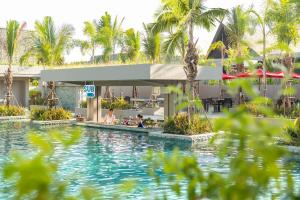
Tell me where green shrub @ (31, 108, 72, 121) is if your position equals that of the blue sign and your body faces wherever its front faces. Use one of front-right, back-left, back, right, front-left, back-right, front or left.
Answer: back-right

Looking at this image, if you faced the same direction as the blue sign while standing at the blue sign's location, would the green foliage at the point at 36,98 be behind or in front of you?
behind

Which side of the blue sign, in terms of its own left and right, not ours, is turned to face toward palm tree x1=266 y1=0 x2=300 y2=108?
left

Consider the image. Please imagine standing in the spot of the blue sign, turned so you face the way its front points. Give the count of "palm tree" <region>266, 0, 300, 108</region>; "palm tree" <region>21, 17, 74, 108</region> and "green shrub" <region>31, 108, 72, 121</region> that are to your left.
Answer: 1

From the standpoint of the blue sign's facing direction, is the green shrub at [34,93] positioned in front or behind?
behind

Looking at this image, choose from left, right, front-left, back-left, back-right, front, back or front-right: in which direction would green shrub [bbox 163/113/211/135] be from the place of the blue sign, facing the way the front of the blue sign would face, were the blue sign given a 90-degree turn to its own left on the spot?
front-right

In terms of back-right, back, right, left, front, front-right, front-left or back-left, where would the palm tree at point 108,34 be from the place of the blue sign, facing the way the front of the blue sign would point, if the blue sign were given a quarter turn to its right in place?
right

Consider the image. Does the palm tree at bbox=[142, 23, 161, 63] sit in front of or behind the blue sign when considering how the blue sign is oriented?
behind

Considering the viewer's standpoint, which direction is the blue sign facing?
facing the viewer

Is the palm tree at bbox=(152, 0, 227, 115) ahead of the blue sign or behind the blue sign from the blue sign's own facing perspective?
ahead

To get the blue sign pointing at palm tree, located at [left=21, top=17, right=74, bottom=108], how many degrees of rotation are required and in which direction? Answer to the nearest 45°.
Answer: approximately 135° to its right

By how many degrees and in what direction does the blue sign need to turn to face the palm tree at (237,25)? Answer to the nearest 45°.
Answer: approximately 135° to its left
